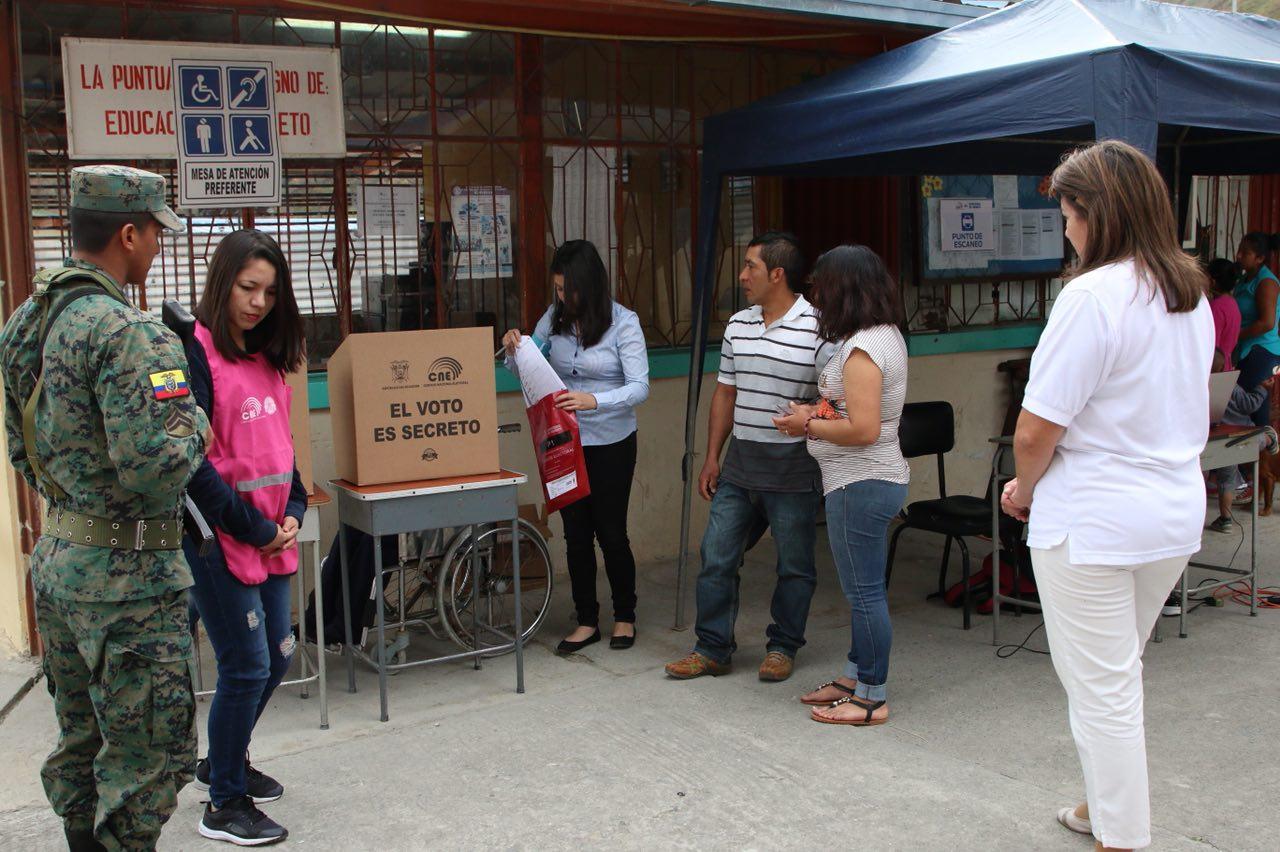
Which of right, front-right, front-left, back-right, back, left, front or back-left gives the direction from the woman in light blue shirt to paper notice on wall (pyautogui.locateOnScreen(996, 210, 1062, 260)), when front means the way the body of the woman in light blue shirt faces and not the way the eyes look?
back

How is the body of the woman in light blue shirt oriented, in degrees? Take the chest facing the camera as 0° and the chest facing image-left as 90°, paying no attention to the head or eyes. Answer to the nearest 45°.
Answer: approximately 45°

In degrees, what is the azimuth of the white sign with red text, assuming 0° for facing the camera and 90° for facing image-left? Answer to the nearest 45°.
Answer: approximately 0°

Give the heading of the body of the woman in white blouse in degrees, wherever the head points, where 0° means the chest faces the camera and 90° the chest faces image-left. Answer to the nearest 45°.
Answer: approximately 135°

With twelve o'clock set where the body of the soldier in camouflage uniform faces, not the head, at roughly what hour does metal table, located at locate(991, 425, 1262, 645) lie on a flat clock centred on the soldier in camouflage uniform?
The metal table is roughly at 1 o'clock from the soldier in camouflage uniform.

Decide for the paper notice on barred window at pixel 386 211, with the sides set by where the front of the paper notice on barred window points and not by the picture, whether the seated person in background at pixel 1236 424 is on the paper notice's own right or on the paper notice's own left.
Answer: on the paper notice's own left

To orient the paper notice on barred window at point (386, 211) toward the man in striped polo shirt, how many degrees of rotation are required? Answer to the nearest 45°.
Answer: approximately 45° to its left

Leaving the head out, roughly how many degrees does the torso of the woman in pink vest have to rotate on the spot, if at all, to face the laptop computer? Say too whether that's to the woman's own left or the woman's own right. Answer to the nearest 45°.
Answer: approximately 45° to the woman's own left

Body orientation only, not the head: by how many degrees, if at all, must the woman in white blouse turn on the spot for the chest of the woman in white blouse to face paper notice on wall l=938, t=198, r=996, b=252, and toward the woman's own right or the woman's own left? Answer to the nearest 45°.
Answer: approximately 45° to the woman's own right

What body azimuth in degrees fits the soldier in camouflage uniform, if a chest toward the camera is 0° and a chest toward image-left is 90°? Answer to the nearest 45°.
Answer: approximately 225°

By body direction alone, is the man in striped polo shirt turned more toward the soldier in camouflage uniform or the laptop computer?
the soldier in camouflage uniform

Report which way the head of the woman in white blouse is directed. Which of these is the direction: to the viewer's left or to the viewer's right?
to the viewer's left
